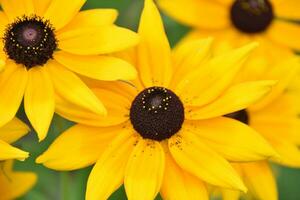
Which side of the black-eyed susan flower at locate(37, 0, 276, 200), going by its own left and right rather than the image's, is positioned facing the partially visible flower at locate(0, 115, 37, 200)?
right

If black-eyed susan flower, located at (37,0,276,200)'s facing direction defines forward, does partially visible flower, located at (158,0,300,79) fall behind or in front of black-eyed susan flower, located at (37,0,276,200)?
behind

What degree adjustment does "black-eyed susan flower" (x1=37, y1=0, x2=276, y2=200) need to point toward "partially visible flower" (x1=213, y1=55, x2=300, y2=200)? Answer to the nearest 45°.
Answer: approximately 135° to its left

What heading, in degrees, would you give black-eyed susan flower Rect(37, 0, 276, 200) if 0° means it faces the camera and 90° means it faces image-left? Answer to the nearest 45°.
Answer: approximately 0°
